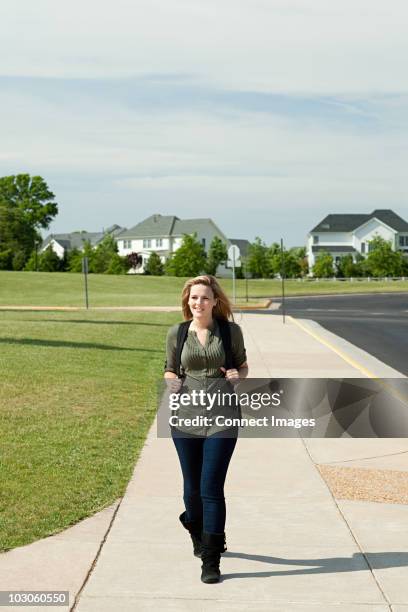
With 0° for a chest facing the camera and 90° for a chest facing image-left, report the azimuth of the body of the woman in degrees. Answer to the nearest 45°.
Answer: approximately 0°
